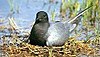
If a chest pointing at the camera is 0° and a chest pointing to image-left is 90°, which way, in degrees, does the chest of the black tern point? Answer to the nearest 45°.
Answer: approximately 45°
